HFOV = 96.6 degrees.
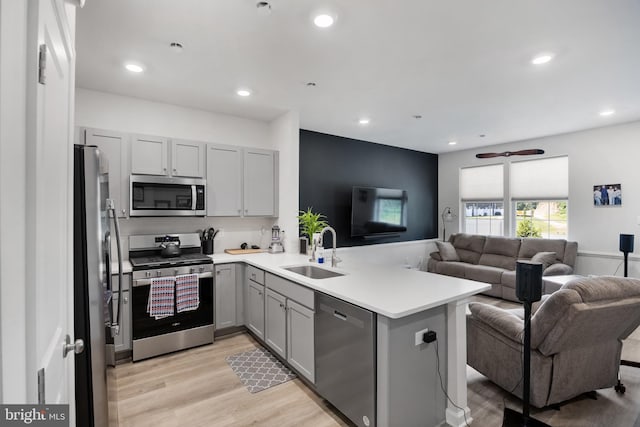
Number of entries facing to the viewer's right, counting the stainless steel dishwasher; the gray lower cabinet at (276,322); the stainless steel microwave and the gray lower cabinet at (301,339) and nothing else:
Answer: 0

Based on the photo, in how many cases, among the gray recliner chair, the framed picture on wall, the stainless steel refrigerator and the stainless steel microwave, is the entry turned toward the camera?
2

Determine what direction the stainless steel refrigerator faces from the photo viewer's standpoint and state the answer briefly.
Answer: facing to the right of the viewer

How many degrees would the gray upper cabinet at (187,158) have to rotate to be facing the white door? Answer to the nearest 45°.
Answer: approximately 45° to its right

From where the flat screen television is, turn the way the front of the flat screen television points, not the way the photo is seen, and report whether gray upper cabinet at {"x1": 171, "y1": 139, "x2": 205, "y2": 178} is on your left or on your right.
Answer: on your right

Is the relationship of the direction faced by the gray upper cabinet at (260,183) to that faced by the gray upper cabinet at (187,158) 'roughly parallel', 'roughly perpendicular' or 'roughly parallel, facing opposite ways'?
roughly parallel

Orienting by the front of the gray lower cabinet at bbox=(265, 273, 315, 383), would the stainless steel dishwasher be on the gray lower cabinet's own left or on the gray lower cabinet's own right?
on the gray lower cabinet's own left

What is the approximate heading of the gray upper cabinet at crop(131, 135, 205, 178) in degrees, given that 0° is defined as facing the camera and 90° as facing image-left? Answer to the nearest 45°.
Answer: approximately 315°

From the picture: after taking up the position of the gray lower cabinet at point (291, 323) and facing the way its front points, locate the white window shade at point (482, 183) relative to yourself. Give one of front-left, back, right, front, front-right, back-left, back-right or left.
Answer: back

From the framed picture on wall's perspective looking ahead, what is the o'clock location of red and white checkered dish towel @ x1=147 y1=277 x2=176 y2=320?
The red and white checkered dish towel is roughly at 1 o'clock from the framed picture on wall.

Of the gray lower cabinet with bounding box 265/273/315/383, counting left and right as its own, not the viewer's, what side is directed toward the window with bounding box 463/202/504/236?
back

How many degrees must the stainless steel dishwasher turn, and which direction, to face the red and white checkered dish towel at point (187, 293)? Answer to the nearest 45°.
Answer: approximately 90° to its right

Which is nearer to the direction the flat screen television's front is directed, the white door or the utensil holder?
the white door
